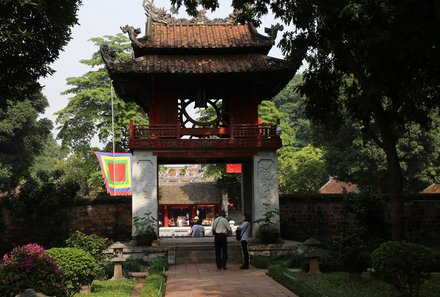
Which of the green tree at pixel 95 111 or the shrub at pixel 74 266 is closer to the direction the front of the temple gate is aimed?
the shrub

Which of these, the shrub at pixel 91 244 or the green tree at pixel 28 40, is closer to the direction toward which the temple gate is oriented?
the shrub

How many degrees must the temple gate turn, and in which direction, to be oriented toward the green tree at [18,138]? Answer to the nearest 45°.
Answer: approximately 135° to its right

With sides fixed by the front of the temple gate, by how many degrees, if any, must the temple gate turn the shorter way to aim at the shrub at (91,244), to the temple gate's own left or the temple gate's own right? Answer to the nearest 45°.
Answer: approximately 45° to the temple gate's own right

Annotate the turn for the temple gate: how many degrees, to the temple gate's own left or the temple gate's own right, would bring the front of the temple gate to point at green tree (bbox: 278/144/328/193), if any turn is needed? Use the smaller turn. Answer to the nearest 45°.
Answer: approximately 180°

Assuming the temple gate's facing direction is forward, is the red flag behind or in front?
behind

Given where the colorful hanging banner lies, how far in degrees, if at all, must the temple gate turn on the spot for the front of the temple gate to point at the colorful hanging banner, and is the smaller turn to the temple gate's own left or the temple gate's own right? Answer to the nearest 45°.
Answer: approximately 135° to the temple gate's own right

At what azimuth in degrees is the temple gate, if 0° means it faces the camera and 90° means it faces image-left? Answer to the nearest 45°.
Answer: approximately 0°
